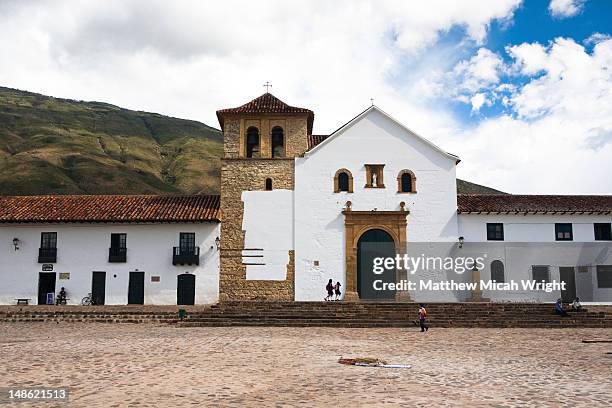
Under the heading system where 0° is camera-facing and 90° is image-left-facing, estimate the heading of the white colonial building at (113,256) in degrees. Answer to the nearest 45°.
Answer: approximately 0°

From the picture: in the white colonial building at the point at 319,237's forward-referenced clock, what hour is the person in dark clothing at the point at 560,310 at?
The person in dark clothing is roughly at 10 o'clock from the white colonial building.

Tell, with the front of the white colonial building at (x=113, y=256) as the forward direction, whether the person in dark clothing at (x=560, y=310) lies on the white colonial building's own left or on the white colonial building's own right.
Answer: on the white colonial building's own left

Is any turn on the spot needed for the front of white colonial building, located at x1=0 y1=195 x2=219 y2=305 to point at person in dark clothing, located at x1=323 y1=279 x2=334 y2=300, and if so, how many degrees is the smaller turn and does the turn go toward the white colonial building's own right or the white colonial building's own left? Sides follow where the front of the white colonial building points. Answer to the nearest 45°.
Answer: approximately 90° to the white colonial building's own left

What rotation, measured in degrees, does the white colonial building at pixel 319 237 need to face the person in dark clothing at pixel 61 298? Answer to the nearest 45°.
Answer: approximately 90° to its right
